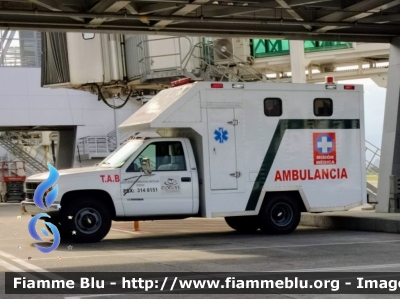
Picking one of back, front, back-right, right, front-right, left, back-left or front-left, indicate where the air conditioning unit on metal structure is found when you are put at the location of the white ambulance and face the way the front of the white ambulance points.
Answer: right

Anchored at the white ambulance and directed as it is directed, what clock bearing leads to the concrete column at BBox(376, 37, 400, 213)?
The concrete column is roughly at 5 o'clock from the white ambulance.

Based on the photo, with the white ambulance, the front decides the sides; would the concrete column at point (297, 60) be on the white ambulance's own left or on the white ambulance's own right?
on the white ambulance's own right

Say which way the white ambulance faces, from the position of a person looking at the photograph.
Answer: facing to the left of the viewer

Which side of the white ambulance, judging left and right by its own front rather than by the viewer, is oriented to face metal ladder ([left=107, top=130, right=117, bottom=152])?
right

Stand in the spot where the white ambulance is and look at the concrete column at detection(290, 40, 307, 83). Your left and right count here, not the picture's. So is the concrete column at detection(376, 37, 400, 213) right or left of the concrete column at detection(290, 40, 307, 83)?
right

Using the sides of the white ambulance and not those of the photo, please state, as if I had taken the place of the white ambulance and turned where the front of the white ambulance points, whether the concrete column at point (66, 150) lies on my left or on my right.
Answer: on my right

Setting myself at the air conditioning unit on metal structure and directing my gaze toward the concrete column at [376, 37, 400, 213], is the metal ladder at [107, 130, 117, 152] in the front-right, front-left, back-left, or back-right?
back-left
